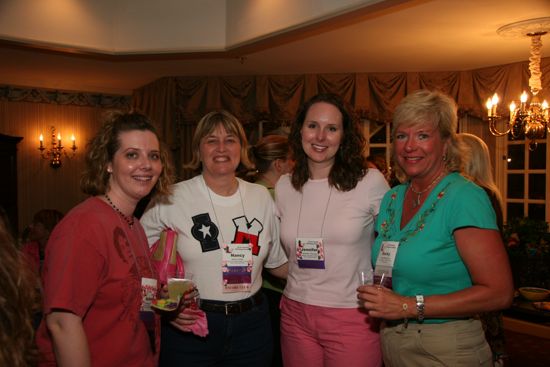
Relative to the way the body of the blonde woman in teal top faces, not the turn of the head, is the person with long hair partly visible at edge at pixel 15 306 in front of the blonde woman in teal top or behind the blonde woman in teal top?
in front

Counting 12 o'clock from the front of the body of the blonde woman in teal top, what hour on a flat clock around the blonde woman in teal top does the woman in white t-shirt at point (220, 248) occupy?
The woman in white t-shirt is roughly at 2 o'clock from the blonde woman in teal top.

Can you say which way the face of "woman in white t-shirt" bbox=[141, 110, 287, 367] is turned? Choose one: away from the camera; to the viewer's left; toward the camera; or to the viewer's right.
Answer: toward the camera

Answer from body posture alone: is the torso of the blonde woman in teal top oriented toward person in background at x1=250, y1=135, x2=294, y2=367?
no

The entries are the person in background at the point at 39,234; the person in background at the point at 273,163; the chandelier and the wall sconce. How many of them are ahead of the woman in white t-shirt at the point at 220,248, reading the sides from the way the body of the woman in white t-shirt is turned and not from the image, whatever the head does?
0

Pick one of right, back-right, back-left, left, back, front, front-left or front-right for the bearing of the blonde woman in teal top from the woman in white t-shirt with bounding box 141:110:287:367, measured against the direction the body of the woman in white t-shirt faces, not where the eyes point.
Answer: front-left

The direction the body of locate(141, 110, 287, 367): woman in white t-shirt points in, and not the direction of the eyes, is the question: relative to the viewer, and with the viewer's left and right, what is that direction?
facing the viewer

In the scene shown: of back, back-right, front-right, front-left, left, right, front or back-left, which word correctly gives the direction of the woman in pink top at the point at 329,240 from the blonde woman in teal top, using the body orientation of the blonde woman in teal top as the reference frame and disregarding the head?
right

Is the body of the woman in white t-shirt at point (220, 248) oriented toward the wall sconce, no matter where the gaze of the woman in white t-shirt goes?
no

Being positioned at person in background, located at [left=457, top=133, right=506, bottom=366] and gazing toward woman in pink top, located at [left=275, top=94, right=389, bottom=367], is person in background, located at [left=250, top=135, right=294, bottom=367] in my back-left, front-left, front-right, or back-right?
front-right

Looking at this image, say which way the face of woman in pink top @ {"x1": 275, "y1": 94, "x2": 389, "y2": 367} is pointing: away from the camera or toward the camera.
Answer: toward the camera

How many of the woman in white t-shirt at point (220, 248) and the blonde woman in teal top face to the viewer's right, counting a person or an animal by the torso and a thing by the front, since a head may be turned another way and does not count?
0

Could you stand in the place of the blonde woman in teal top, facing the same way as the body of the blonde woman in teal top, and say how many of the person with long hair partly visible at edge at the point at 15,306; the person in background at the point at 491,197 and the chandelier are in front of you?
1
